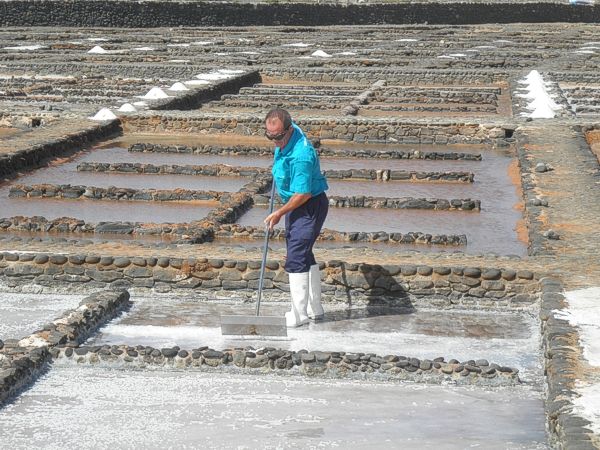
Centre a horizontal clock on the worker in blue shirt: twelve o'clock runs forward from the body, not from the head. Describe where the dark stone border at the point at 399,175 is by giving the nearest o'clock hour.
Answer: The dark stone border is roughly at 5 o'clock from the worker in blue shirt.

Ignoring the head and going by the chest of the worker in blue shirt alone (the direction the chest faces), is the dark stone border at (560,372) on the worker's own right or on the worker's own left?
on the worker's own left

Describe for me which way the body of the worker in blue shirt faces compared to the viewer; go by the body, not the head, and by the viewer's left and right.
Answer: facing the viewer and to the left of the viewer

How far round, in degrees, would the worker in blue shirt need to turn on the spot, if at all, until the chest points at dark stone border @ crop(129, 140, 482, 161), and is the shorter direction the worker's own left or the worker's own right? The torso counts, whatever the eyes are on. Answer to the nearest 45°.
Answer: approximately 135° to the worker's own right

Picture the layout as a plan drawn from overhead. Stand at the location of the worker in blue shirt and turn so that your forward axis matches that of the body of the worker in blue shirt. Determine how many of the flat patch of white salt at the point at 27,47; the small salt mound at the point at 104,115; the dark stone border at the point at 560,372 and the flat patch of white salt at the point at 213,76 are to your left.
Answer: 1

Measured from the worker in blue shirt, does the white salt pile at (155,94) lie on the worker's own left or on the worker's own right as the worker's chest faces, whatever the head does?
on the worker's own right

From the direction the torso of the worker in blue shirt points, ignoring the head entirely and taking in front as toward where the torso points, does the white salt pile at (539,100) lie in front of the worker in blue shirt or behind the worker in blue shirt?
behind

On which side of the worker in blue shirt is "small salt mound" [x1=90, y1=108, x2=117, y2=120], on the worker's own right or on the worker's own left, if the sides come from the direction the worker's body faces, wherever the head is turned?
on the worker's own right

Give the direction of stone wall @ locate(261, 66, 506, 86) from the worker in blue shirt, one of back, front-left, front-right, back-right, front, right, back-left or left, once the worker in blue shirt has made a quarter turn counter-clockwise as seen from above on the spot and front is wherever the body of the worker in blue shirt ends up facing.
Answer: back-left

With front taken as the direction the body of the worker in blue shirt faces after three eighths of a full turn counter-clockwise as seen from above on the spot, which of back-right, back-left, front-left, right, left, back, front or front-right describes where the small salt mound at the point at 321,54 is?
left

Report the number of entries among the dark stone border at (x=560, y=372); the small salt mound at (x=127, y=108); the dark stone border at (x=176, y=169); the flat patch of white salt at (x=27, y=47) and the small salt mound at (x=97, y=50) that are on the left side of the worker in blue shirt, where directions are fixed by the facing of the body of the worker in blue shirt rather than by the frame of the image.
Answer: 1

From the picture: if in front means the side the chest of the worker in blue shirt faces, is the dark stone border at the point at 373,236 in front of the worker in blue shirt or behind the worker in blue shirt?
behind

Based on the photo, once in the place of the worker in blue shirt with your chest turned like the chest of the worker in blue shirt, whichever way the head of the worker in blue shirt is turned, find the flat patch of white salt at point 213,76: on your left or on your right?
on your right
